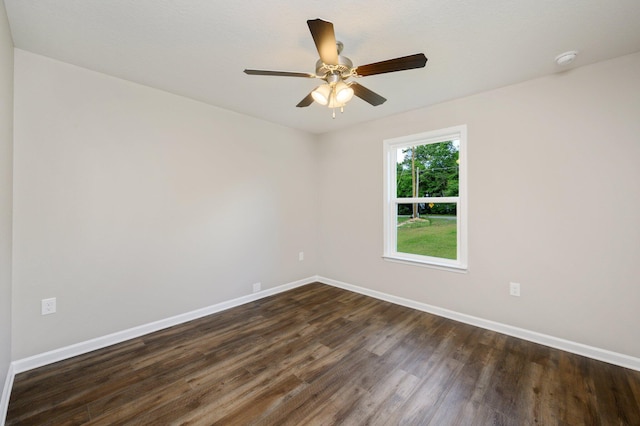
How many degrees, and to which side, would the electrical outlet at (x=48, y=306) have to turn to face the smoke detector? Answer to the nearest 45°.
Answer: approximately 45° to its left

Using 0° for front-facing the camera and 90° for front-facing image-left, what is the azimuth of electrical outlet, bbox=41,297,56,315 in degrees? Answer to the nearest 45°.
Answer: approximately 0°
